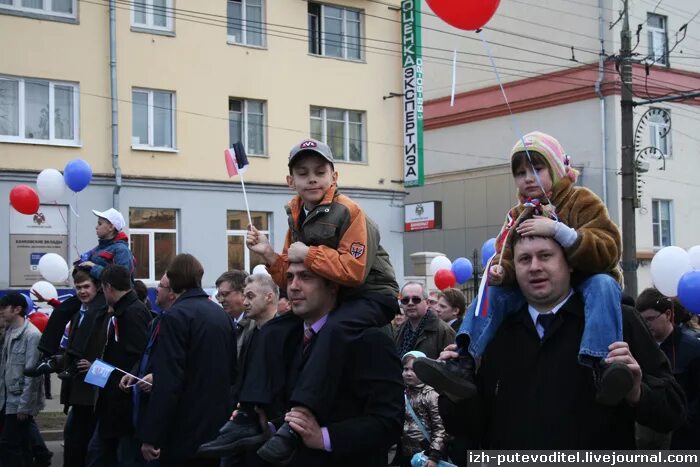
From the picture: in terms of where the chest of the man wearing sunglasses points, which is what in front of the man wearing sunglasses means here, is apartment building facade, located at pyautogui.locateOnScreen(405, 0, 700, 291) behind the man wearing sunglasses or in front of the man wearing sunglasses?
behind

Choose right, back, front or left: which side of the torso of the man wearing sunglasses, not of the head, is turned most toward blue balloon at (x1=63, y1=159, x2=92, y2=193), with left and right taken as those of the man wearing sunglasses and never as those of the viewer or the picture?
right

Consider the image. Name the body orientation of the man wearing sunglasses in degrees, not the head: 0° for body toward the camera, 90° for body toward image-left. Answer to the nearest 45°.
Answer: approximately 45°

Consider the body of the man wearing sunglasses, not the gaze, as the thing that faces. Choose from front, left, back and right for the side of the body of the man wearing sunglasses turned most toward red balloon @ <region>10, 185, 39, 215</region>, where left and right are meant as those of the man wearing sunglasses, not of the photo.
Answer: right
